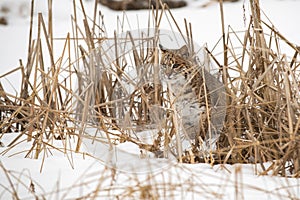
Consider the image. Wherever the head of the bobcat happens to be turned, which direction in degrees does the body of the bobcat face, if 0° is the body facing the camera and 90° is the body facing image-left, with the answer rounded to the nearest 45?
approximately 45°
